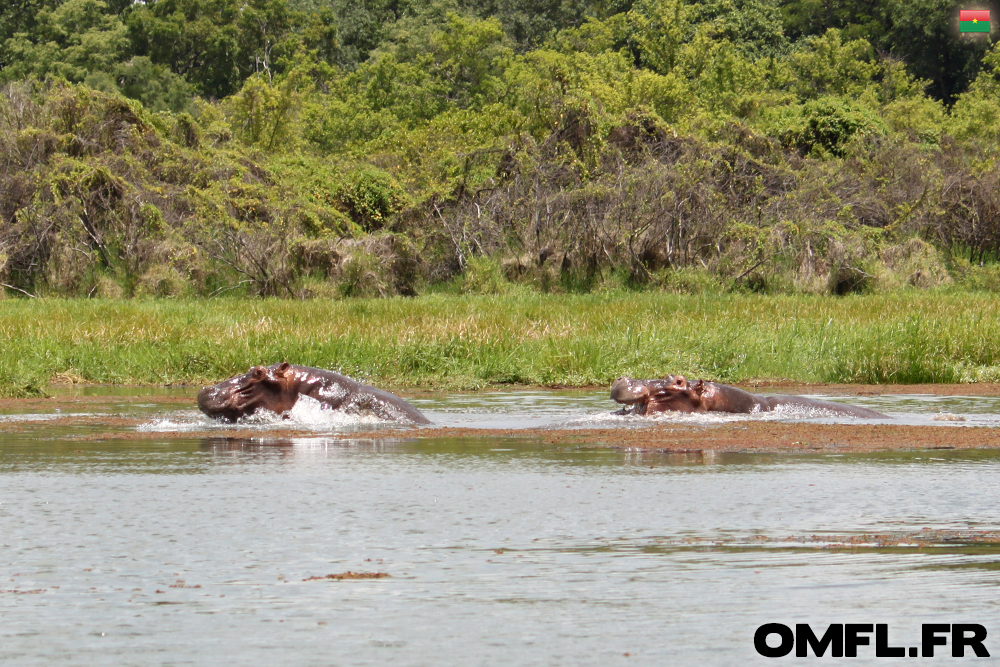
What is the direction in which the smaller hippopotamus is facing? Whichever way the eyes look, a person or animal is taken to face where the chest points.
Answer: to the viewer's left

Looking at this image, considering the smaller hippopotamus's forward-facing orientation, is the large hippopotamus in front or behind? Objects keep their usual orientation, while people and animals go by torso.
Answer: in front

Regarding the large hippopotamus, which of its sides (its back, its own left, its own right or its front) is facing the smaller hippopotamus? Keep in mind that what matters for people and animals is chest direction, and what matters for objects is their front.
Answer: back

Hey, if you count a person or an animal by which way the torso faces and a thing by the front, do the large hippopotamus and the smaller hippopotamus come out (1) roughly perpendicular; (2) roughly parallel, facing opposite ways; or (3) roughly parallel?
roughly parallel

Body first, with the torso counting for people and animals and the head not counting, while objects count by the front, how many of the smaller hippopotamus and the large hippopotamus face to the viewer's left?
2

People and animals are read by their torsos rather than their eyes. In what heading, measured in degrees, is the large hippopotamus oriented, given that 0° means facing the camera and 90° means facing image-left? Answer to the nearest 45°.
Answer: approximately 90°
